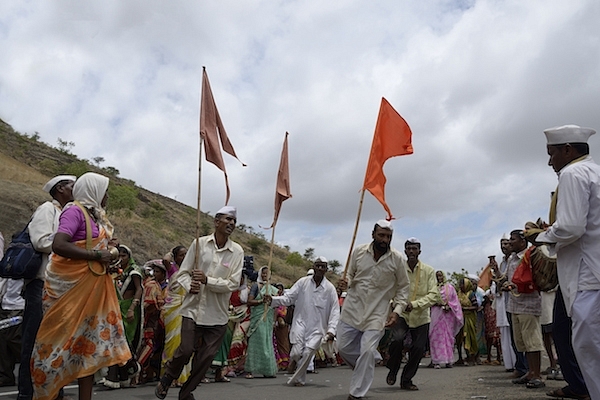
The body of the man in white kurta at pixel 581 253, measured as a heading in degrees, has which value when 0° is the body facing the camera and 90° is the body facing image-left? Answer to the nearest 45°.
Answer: approximately 90°

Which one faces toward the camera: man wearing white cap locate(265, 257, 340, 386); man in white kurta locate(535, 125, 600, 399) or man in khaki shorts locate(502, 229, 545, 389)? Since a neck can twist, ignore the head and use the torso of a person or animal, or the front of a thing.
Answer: the man wearing white cap

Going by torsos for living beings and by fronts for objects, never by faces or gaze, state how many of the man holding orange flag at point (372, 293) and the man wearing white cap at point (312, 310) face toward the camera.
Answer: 2

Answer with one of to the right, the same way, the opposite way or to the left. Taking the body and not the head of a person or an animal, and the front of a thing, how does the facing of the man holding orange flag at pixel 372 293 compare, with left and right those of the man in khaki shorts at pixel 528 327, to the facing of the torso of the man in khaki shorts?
to the left

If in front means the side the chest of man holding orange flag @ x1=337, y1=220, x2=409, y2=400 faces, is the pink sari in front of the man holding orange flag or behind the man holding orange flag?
behind

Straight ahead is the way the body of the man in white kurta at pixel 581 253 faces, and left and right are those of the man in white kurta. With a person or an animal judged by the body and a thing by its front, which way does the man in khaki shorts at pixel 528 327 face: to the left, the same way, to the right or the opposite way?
the same way

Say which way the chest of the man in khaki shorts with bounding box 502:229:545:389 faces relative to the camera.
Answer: to the viewer's left

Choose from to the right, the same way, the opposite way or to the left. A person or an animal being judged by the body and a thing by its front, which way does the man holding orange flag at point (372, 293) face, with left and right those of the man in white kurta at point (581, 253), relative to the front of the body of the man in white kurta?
to the left

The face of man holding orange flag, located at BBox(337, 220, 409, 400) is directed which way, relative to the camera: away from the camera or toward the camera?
toward the camera

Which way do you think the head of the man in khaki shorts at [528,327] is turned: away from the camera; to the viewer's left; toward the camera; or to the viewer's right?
to the viewer's left

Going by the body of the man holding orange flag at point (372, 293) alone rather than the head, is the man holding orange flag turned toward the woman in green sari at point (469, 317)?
no

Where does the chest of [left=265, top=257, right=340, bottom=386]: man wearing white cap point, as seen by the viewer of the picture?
toward the camera

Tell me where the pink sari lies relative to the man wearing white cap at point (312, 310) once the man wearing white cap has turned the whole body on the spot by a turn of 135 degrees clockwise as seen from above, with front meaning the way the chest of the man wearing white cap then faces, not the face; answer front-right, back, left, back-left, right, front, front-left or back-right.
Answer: right

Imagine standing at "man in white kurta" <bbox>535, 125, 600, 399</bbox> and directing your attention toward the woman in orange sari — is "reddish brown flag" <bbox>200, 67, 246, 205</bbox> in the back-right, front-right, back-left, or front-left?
front-right

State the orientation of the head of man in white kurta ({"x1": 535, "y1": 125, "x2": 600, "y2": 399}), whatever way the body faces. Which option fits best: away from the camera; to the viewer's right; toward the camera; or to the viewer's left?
to the viewer's left

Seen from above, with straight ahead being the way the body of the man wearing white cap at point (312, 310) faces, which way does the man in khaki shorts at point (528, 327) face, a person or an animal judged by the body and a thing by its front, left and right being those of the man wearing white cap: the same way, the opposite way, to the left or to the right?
to the right

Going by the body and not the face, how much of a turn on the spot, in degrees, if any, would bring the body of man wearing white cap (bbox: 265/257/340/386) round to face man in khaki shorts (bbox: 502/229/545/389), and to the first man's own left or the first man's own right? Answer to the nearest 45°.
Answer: approximately 45° to the first man's own left

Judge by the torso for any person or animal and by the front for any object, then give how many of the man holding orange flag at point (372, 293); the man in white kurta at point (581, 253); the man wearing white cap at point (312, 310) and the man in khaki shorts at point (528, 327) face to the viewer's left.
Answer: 2

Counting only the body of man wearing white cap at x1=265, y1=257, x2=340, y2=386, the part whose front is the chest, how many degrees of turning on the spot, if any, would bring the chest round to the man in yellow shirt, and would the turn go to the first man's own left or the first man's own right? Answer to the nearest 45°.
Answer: approximately 45° to the first man's own left
